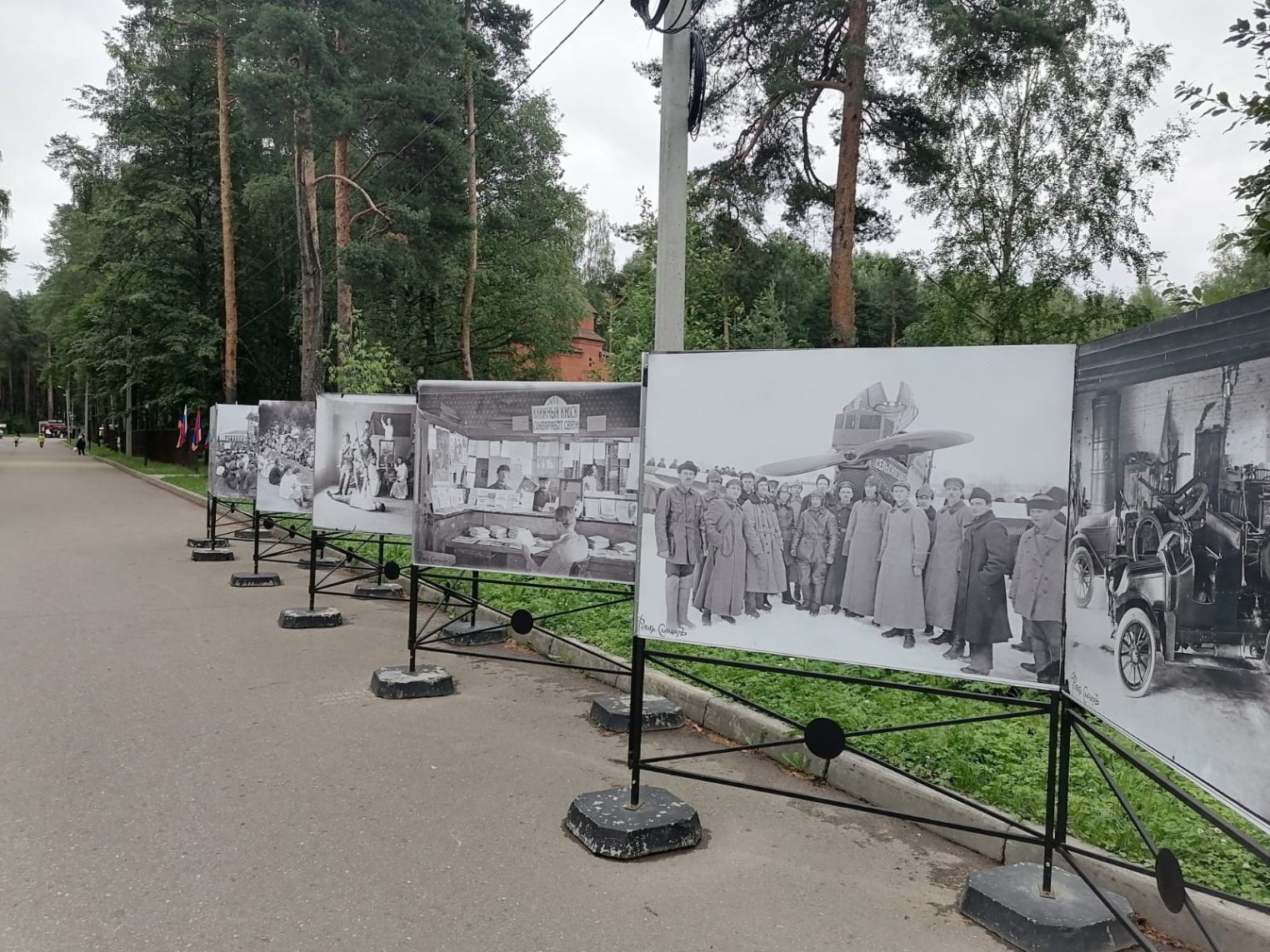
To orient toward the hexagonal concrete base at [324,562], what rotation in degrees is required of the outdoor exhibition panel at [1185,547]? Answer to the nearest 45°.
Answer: approximately 90° to its right

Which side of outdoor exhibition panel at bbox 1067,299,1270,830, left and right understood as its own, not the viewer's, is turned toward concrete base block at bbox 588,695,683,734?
right

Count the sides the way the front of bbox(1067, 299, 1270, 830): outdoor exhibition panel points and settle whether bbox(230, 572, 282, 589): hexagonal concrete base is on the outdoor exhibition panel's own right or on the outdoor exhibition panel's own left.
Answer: on the outdoor exhibition panel's own right

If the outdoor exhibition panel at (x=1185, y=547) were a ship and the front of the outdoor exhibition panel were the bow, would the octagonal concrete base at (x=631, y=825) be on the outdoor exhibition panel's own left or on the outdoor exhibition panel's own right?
on the outdoor exhibition panel's own right

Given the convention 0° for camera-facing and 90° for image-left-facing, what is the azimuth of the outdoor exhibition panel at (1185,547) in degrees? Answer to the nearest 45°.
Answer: approximately 45°

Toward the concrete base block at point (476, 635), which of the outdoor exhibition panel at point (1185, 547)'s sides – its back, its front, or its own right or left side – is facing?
right

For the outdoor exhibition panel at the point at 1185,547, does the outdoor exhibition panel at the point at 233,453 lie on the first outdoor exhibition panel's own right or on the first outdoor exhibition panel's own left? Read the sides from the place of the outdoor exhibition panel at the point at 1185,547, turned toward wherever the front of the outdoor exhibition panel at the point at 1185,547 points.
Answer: on the first outdoor exhibition panel's own right

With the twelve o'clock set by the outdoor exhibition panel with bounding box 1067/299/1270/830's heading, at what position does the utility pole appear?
The utility pole is roughly at 3 o'clock from the outdoor exhibition panel.
